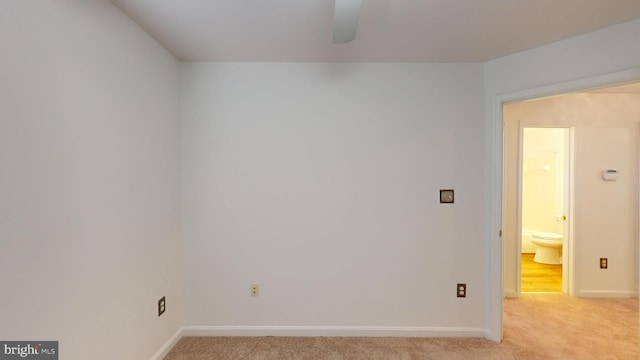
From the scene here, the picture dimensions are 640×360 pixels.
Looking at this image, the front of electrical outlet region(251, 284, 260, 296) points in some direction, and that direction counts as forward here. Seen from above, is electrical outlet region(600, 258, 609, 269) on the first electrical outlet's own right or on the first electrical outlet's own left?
on the first electrical outlet's own left

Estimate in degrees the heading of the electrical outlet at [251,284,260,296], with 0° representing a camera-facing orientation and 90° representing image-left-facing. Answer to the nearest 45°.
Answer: approximately 0°

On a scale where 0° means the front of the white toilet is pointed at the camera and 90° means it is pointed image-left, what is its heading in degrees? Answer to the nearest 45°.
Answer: approximately 90°

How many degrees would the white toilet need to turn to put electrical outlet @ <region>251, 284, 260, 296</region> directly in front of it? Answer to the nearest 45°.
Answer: approximately 45° to its left

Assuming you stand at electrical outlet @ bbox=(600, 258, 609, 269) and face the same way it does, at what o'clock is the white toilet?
The white toilet is roughly at 5 o'clock from the electrical outlet.

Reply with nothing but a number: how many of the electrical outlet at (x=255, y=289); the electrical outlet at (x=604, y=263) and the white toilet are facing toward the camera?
2

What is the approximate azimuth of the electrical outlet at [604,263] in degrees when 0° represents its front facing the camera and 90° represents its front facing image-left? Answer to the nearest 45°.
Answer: approximately 0°

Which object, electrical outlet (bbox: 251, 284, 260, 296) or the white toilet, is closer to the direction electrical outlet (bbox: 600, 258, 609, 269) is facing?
the electrical outlet

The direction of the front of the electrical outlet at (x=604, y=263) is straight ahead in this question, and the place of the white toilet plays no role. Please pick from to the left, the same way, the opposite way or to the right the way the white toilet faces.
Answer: to the right

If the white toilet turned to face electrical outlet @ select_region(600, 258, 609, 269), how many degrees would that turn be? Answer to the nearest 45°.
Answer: approximately 135° to its left
